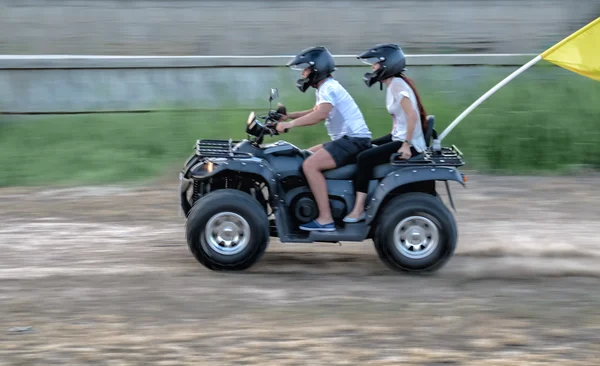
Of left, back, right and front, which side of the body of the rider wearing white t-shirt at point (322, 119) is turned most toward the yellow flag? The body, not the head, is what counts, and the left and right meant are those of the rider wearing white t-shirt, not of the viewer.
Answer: back

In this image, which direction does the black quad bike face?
to the viewer's left

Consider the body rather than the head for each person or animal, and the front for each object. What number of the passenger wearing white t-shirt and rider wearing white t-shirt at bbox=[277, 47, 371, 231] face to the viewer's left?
2

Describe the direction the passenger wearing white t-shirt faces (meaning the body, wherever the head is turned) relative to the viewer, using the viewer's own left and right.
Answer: facing to the left of the viewer

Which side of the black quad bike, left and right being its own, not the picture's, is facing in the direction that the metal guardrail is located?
right

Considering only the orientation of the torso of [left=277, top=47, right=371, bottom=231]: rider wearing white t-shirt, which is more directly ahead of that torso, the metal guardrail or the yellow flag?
the metal guardrail

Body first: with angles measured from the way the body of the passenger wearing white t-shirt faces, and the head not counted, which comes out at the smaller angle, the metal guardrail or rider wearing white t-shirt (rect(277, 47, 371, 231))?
the rider wearing white t-shirt

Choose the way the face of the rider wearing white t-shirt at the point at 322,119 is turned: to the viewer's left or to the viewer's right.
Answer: to the viewer's left

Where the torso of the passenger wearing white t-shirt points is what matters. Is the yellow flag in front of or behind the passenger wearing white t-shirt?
behind

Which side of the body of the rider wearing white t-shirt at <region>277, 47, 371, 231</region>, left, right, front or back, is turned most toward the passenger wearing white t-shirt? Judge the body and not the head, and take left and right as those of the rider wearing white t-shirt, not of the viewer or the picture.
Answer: back

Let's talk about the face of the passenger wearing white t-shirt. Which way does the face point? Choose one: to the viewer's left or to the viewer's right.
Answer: to the viewer's left

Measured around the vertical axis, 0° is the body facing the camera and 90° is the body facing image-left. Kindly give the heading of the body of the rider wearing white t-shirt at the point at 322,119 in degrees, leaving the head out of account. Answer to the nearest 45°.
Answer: approximately 90°

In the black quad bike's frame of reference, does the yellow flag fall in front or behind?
behind
